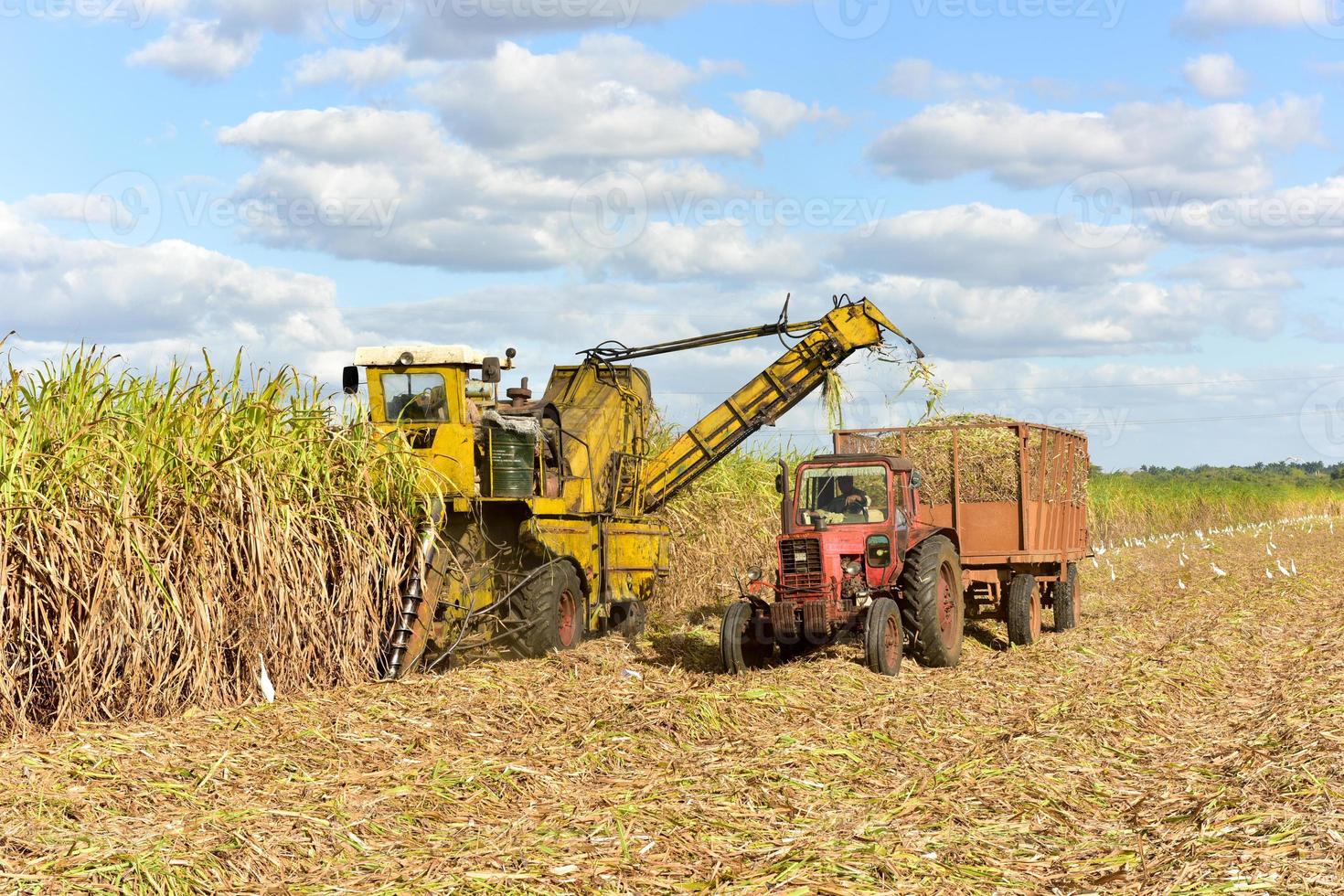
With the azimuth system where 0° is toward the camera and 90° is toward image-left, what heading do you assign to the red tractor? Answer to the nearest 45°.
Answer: approximately 45°

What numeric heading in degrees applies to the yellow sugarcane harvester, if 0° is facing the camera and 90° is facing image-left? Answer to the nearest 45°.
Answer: approximately 45°
